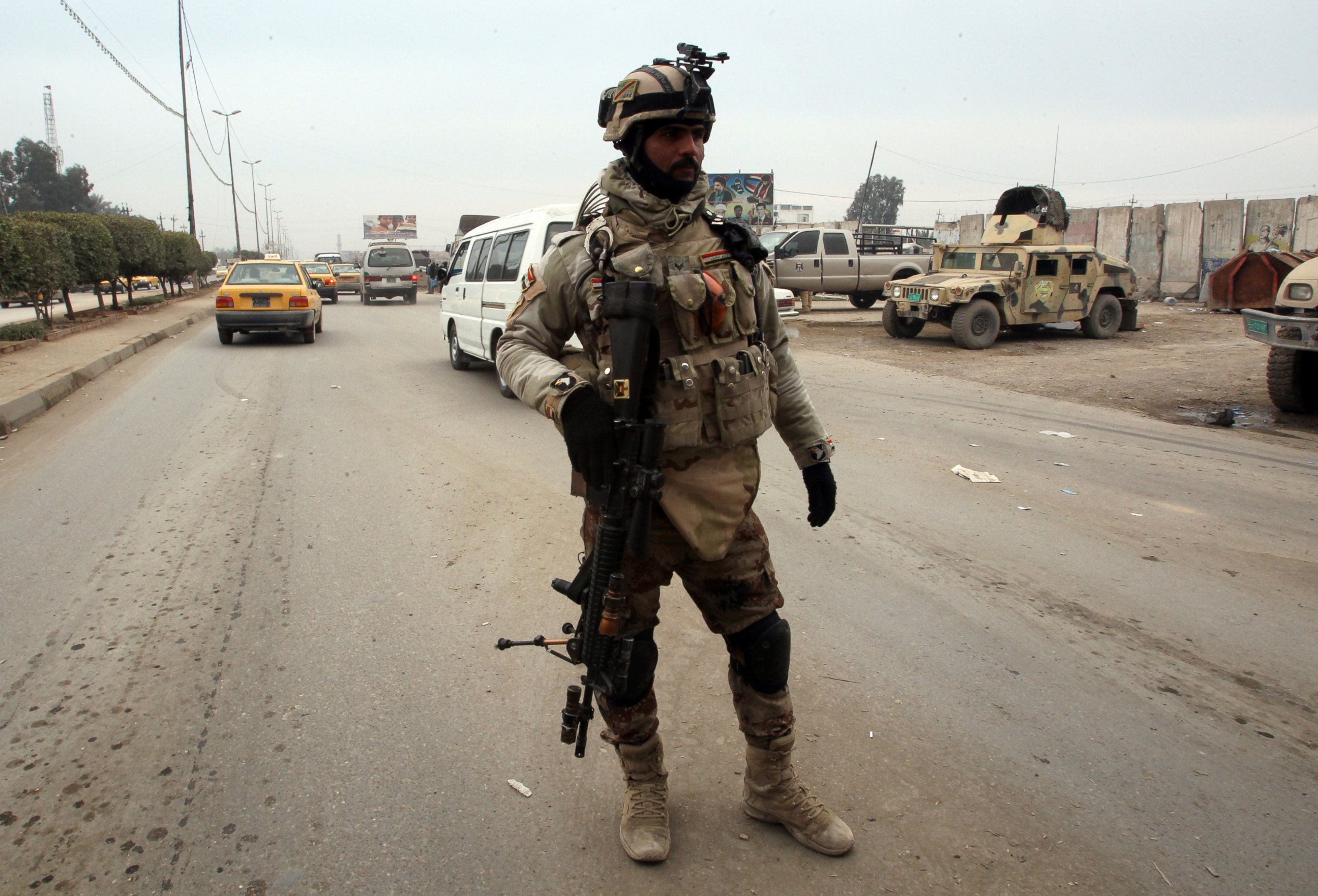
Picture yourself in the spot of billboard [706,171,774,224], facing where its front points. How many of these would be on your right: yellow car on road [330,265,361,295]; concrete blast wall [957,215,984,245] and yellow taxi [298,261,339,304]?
2

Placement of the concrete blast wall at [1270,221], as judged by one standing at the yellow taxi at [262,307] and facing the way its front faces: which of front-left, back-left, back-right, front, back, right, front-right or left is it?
right

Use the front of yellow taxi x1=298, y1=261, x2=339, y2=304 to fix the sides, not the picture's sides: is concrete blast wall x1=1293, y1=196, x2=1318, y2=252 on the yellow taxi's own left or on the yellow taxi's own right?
on the yellow taxi's own right

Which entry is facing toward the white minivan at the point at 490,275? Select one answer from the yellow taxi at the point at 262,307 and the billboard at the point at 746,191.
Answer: the billboard

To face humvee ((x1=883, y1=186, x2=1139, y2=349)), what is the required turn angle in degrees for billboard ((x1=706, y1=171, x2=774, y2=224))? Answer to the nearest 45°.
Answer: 0° — it already faces it

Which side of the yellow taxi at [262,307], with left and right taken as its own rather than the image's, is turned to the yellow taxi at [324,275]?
front

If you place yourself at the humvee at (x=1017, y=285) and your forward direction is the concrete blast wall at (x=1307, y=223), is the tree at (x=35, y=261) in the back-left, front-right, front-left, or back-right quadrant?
back-left

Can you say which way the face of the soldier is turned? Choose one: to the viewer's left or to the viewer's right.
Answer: to the viewer's right

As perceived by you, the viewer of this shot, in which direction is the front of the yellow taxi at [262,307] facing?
facing away from the viewer

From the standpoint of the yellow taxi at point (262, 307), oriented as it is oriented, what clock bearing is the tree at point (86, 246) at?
The tree is roughly at 11 o'clock from the yellow taxi.

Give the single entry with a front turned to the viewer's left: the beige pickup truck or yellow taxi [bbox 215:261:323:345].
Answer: the beige pickup truck

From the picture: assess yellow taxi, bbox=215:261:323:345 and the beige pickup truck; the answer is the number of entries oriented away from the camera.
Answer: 1

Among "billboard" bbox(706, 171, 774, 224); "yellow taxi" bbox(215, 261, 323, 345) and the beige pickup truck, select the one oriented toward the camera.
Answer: the billboard

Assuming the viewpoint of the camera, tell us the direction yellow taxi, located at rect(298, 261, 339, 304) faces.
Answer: facing away from the viewer

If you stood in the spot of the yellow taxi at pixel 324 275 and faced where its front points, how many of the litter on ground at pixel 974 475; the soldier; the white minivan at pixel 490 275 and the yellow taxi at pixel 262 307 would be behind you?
4

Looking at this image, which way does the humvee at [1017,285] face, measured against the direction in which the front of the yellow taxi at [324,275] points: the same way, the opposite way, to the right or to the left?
to the left
